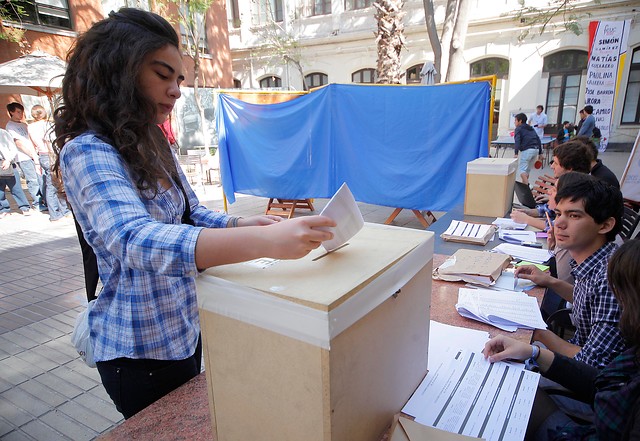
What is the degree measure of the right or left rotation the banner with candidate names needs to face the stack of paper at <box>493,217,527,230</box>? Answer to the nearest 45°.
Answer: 0° — it already faces it

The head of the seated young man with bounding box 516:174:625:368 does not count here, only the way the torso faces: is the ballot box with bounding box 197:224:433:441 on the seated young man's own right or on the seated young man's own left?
on the seated young man's own left

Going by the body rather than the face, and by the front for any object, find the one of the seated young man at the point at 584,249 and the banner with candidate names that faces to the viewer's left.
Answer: the seated young man

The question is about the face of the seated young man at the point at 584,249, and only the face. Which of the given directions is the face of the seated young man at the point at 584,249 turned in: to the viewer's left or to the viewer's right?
to the viewer's left

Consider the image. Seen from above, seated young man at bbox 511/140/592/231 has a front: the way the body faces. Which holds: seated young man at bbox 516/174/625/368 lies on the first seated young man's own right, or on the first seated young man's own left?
on the first seated young man's own left

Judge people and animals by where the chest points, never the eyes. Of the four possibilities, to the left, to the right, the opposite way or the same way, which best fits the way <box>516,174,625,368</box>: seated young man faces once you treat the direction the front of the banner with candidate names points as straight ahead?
to the right

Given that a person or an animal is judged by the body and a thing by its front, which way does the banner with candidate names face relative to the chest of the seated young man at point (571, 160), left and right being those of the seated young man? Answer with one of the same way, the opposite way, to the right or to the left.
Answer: to the left

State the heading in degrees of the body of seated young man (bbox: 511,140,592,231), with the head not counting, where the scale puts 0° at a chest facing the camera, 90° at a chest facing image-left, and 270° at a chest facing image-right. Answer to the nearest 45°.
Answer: approximately 90°

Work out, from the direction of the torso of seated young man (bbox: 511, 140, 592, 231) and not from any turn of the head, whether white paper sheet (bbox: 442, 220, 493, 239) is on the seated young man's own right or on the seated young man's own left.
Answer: on the seated young man's own left

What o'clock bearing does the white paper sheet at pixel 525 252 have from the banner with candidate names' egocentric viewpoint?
The white paper sheet is roughly at 12 o'clock from the banner with candidate names.

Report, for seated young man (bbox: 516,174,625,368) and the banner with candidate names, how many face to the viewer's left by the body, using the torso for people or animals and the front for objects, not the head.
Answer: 1

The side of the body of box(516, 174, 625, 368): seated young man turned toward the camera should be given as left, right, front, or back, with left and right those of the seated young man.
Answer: left

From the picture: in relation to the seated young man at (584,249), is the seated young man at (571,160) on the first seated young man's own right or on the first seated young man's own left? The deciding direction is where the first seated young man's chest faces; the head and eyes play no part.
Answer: on the first seated young man's own right

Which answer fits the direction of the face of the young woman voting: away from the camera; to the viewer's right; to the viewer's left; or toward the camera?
to the viewer's right

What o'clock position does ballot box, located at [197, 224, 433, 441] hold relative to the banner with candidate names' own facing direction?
The ballot box is roughly at 12 o'clock from the banner with candidate names.
